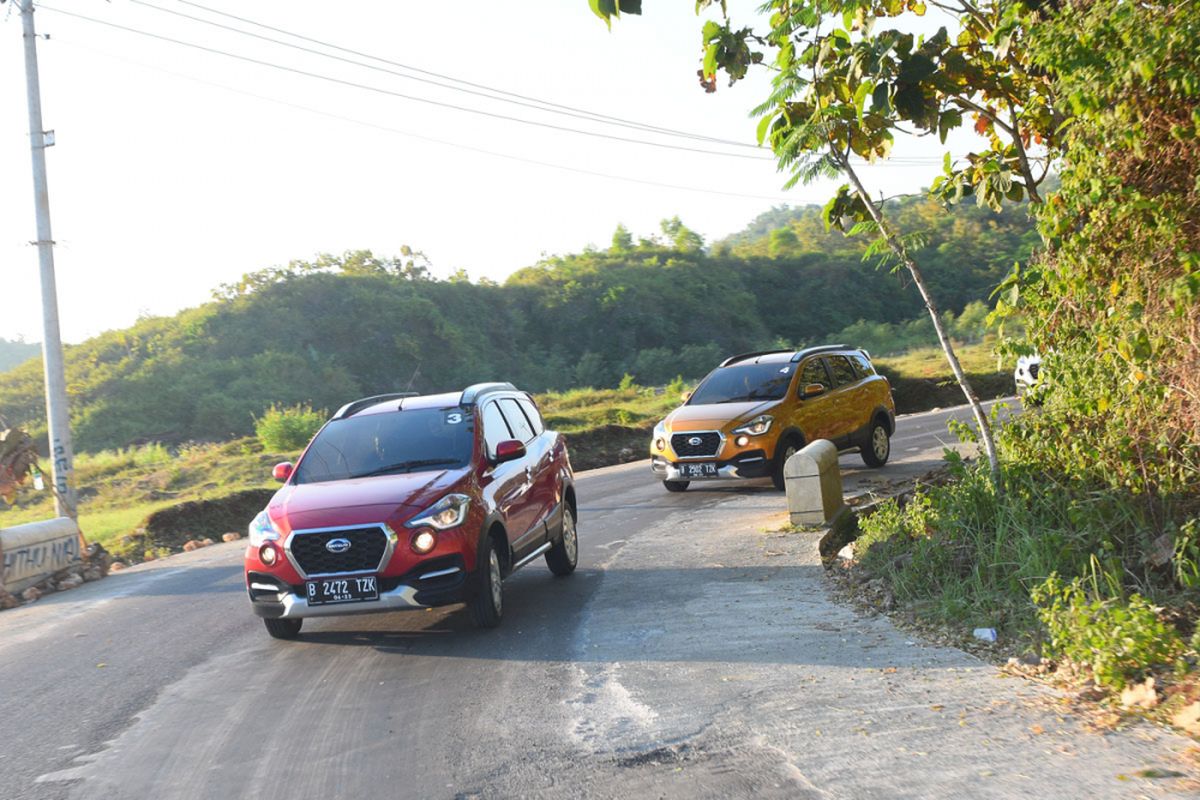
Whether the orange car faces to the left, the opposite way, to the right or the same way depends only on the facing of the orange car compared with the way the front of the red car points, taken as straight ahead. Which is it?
the same way

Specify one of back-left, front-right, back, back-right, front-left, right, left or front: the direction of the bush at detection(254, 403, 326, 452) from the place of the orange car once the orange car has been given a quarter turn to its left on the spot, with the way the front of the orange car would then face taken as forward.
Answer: back

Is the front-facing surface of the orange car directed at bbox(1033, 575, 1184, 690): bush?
no

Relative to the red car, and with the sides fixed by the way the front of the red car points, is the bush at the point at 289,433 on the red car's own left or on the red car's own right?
on the red car's own right

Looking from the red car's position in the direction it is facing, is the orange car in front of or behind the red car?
behind

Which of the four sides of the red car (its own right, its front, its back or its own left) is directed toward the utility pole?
right

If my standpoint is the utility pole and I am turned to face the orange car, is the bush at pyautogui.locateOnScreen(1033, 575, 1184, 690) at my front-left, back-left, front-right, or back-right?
front-right

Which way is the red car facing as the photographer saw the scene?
facing the viewer and to the left of the viewer

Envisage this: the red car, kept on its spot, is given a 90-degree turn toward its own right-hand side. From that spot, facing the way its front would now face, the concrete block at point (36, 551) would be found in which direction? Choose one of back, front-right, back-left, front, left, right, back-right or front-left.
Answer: front

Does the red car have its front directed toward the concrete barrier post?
no

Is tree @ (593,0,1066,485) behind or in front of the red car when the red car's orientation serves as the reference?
behind

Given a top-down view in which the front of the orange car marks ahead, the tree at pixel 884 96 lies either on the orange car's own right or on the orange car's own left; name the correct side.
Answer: on the orange car's own left

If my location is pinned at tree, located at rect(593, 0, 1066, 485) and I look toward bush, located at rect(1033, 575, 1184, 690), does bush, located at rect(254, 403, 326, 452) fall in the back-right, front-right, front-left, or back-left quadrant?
back-right

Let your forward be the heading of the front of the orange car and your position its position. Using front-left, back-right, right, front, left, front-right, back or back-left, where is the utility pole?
front-right

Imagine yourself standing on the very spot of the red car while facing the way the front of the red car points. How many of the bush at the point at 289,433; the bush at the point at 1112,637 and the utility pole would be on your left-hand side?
1

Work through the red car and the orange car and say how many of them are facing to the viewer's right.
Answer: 0

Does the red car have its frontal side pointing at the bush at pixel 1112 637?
no
